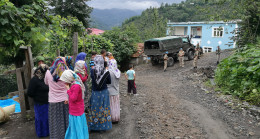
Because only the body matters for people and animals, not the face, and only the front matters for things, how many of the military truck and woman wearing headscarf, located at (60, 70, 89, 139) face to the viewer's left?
1

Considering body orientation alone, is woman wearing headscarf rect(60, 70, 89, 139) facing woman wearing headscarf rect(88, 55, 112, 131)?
no
